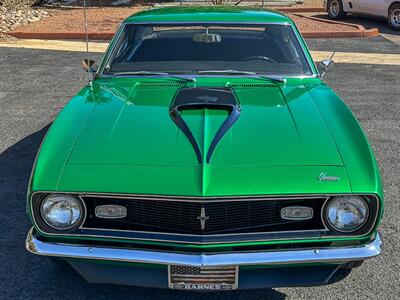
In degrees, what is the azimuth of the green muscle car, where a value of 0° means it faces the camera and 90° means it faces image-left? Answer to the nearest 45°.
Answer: approximately 0°
